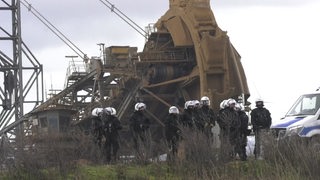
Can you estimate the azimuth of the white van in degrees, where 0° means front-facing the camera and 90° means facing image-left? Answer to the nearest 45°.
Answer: approximately 45°

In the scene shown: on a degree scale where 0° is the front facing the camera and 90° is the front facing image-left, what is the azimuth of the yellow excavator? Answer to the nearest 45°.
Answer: approximately 315°
